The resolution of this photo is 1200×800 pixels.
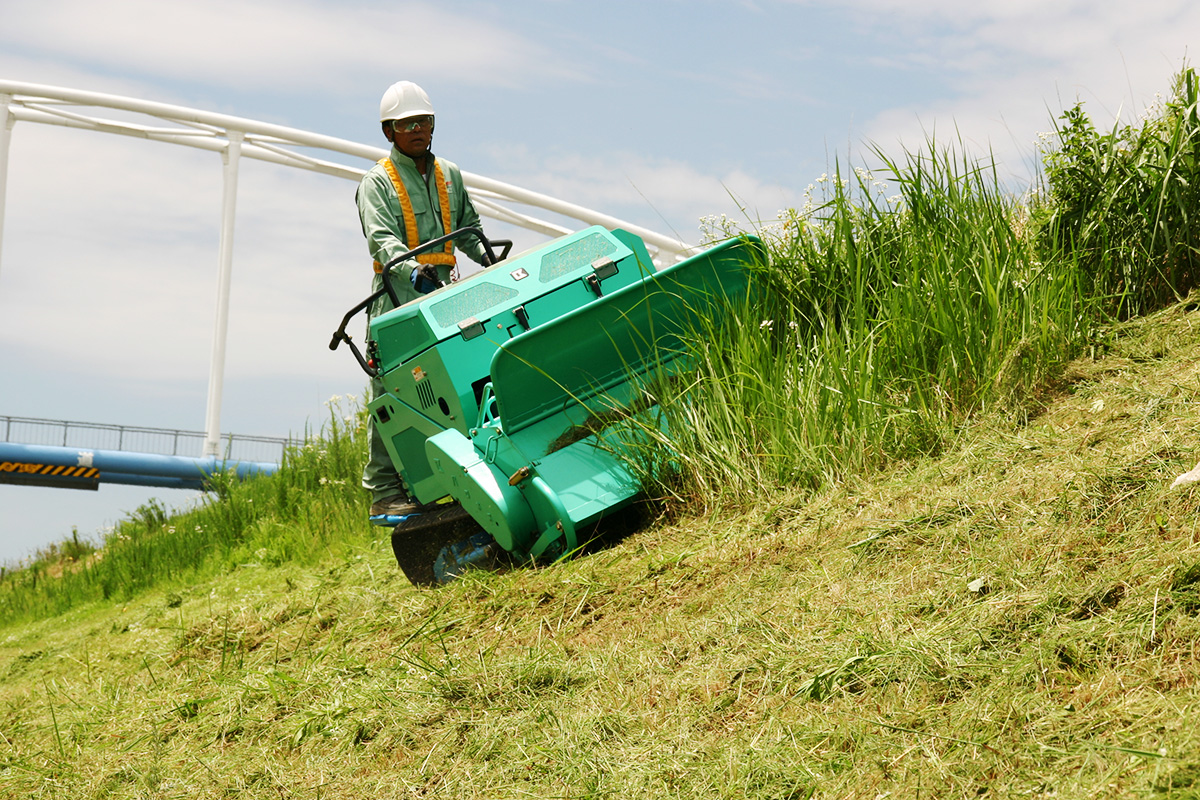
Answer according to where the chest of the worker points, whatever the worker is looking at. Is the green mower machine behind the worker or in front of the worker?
in front

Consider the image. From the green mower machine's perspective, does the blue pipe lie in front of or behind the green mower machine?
behind

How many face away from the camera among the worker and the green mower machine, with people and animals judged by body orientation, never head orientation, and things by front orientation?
0

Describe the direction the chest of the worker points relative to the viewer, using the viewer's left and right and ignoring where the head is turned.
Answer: facing the viewer and to the right of the viewer

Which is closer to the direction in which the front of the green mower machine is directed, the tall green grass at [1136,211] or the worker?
the tall green grass

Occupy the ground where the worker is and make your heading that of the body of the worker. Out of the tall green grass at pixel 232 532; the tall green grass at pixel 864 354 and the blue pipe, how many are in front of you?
1

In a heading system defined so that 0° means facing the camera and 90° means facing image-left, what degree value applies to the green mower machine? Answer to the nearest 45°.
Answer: approximately 315°
